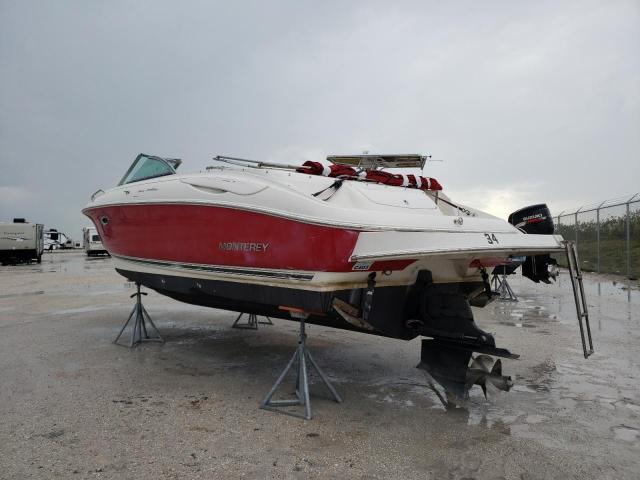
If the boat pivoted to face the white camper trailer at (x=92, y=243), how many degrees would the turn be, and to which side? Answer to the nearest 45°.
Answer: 0° — it already faces it

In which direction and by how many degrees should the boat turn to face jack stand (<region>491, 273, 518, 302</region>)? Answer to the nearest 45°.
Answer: approximately 90° to its right

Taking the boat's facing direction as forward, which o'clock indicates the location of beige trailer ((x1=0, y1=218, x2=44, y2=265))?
The beige trailer is roughly at 12 o'clock from the boat.

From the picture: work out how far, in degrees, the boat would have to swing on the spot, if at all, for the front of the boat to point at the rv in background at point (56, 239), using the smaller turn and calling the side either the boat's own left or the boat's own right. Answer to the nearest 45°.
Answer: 0° — it already faces it

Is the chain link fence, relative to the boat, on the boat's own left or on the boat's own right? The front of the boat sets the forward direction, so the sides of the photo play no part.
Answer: on the boat's own right

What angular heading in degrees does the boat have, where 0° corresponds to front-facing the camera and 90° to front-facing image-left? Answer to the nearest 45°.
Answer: approximately 135°

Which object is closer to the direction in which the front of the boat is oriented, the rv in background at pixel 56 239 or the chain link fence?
the rv in background
